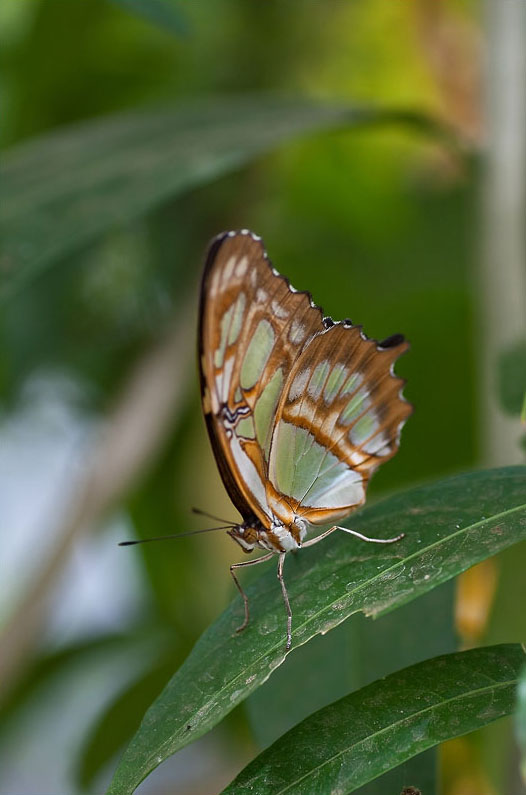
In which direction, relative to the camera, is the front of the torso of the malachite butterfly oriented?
to the viewer's left
